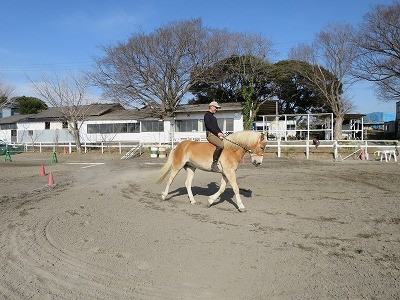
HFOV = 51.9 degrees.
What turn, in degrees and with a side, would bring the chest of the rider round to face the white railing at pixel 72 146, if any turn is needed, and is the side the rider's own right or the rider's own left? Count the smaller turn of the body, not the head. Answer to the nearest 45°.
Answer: approximately 135° to the rider's own left

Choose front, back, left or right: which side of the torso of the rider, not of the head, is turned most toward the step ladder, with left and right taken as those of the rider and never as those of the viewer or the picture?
left

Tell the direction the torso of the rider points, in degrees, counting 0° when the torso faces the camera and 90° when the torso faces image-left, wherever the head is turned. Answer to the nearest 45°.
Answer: approximately 270°

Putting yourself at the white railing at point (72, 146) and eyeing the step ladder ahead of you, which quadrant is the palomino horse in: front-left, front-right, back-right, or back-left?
front-right

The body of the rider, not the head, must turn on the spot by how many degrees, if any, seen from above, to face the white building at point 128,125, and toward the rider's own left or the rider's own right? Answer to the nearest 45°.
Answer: approximately 90° to the rider's own left
